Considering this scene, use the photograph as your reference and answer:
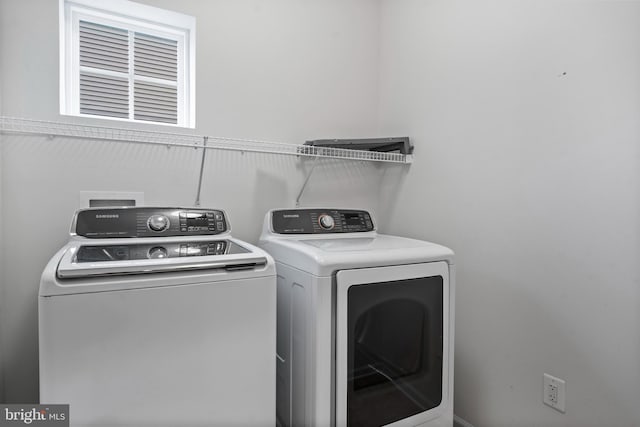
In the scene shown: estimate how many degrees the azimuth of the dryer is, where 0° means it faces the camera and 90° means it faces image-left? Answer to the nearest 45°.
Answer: approximately 315°

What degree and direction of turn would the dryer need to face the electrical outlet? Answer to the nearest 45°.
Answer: approximately 45° to its left

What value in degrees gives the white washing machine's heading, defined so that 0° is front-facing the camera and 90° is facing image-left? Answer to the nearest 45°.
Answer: approximately 0°

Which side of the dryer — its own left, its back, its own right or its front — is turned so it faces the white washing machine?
right

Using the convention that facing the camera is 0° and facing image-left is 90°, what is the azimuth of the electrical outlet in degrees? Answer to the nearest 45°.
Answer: approximately 45°

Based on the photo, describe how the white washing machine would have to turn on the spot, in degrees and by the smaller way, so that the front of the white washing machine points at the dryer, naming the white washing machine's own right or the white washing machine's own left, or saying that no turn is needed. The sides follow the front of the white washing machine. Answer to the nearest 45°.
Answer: approximately 90° to the white washing machine's own left

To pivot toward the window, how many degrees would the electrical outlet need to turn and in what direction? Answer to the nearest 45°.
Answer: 0° — it already faces it
